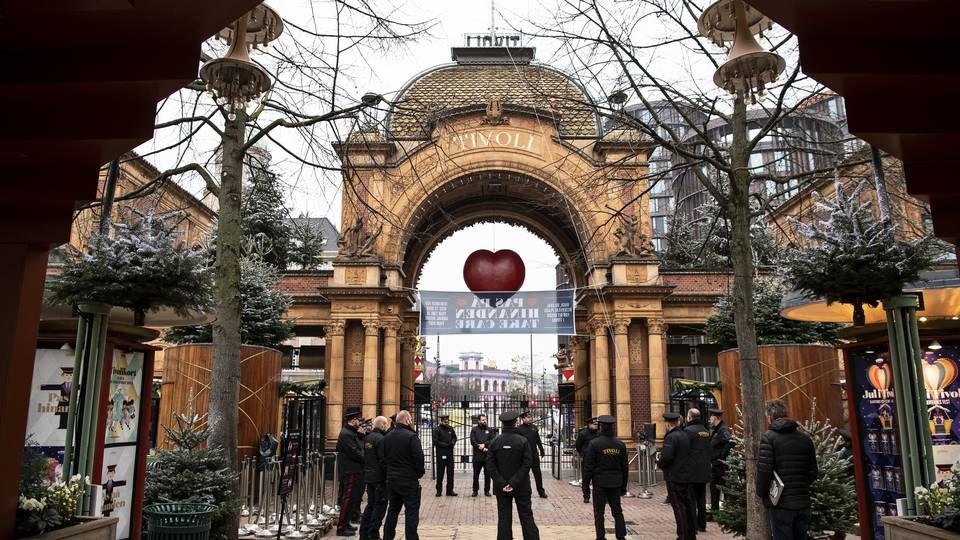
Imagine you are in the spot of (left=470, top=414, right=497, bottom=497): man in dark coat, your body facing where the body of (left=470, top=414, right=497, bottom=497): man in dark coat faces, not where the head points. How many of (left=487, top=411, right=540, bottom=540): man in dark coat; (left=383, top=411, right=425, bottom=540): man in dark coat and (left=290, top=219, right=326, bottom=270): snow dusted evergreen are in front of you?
2

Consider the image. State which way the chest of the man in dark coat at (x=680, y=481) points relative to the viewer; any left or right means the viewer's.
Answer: facing away from the viewer and to the left of the viewer

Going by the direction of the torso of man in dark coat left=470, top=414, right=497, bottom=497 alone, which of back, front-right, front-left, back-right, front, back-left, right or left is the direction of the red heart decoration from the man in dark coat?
back

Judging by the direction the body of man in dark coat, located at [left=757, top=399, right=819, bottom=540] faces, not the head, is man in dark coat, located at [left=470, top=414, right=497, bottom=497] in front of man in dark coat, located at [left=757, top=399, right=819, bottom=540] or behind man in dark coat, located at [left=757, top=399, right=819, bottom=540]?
in front

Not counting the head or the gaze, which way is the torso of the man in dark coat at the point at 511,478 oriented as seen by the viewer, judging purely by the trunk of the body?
away from the camera

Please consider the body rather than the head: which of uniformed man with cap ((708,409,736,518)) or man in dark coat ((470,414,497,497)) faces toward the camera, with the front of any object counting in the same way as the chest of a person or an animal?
the man in dark coat

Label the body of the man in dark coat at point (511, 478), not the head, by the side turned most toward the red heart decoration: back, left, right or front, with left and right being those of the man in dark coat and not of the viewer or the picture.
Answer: front

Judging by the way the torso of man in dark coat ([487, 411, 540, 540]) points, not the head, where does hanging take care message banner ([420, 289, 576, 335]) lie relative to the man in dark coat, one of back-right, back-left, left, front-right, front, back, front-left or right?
front

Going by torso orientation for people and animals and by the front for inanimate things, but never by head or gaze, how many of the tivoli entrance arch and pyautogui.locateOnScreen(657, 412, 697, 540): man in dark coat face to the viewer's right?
0

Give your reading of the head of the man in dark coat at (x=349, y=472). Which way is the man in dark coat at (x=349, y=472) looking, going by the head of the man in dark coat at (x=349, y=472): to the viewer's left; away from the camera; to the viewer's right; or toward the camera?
to the viewer's right

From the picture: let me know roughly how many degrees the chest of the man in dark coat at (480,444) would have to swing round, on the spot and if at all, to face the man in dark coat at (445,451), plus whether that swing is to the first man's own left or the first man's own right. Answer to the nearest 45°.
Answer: approximately 90° to the first man's own right

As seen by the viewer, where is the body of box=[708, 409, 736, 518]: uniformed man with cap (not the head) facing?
to the viewer's left

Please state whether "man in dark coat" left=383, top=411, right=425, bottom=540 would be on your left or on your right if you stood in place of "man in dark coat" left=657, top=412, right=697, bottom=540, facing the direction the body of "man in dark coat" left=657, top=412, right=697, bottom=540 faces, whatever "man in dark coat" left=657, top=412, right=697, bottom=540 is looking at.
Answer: on your left

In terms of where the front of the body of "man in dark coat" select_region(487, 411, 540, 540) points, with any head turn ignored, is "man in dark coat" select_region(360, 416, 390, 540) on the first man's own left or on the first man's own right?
on the first man's own left

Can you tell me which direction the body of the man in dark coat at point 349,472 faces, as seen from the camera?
to the viewer's right

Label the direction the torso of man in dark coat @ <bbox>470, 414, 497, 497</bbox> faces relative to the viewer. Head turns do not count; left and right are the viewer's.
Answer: facing the viewer
